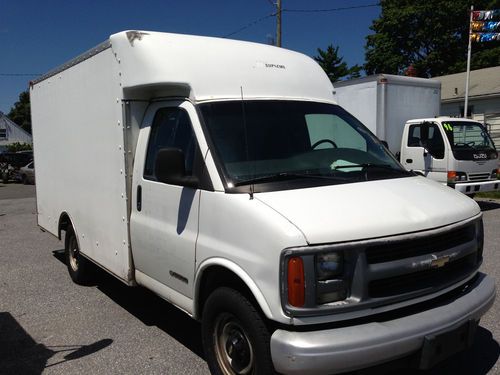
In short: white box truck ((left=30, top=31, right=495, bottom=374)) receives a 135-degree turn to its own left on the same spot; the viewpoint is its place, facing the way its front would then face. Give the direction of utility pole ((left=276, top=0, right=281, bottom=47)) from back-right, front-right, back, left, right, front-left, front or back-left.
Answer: front

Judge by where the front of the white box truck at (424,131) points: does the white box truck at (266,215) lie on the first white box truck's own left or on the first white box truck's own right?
on the first white box truck's own right

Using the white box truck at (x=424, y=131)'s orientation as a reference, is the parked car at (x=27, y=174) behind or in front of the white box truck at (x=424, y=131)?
behind

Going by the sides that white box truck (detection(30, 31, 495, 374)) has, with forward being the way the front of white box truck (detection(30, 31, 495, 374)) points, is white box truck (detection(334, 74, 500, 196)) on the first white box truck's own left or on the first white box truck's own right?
on the first white box truck's own left

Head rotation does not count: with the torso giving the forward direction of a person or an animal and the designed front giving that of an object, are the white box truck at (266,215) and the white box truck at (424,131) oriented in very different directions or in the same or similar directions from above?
same or similar directions

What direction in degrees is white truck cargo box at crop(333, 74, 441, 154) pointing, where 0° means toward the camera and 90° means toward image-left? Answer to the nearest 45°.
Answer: approximately 315°

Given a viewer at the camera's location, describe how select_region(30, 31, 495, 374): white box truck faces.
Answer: facing the viewer and to the right of the viewer

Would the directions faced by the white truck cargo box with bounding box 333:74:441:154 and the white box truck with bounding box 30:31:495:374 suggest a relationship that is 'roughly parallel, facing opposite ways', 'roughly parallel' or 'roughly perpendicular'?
roughly parallel

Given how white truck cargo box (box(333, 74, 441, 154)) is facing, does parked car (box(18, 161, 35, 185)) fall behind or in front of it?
behind

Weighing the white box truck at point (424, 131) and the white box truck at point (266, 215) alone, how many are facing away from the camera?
0

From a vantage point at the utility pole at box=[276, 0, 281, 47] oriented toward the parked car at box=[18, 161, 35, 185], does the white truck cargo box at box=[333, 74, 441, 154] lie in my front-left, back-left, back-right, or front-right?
back-left

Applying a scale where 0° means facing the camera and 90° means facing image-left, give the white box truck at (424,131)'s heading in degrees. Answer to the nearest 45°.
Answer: approximately 315°

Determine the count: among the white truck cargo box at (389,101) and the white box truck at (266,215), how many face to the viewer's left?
0

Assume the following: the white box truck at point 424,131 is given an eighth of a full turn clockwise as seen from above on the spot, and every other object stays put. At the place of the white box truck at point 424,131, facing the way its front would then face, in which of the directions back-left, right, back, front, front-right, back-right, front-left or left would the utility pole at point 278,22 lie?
back-right
